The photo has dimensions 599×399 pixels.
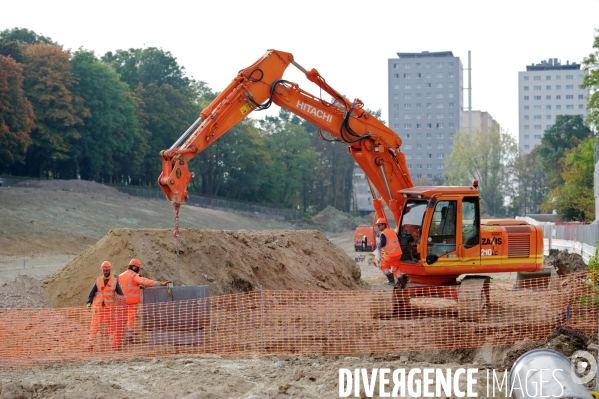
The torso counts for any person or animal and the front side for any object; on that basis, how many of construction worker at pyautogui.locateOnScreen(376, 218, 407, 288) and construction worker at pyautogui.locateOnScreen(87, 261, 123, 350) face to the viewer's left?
1

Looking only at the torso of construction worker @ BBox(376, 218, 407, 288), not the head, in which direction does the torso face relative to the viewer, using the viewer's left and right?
facing to the left of the viewer

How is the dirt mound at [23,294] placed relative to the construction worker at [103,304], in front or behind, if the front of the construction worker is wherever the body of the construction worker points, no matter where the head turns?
behind

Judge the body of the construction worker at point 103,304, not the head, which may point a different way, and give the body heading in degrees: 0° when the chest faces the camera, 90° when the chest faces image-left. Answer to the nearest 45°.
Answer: approximately 0°

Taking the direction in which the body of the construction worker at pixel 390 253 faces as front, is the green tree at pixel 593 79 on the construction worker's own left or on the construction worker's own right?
on the construction worker's own right

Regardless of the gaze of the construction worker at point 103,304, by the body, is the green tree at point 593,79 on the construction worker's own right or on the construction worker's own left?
on the construction worker's own left

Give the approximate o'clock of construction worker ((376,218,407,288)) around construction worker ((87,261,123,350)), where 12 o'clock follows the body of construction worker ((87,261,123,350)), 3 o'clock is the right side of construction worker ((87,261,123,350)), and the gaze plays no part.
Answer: construction worker ((376,218,407,288)) is roughly at 9 o'clock from construction worker ((87,261,123,350)).
